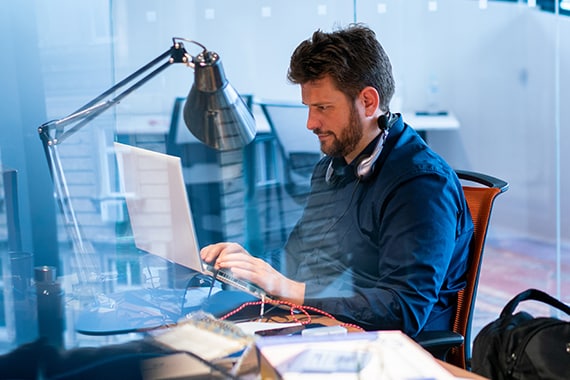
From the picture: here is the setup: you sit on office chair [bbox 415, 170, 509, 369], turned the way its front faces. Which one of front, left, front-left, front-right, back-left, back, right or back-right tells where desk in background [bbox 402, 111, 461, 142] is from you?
back-right

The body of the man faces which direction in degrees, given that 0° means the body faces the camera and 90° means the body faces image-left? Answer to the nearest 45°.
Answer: approximately 45°

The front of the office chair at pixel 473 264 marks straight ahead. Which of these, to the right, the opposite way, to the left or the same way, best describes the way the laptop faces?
the opposite way

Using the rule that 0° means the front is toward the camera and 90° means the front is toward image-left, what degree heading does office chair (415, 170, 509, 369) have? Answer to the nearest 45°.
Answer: approximately 45°

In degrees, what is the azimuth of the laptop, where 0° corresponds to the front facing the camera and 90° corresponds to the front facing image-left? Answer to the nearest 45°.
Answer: approximately 225°
